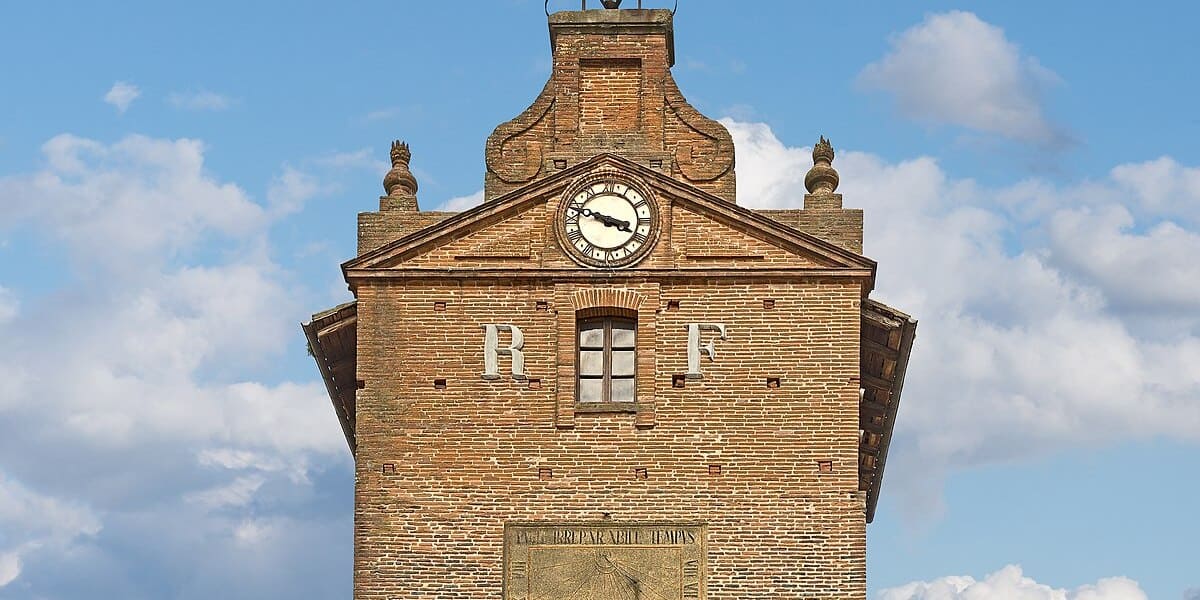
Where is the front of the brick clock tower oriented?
toward the camera
